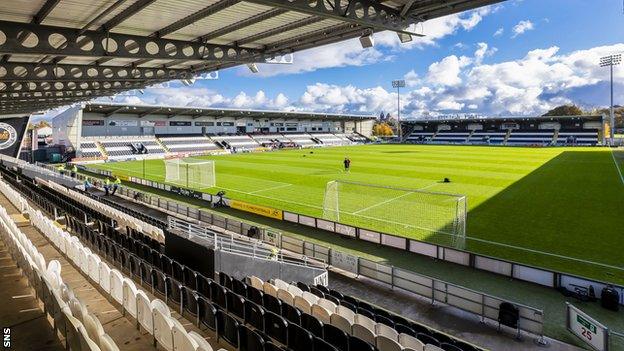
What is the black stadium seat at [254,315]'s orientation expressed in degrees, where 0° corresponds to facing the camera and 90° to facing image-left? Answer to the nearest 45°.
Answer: approximately 225°

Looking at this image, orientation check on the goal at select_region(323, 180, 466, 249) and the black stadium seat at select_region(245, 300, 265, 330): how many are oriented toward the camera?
0

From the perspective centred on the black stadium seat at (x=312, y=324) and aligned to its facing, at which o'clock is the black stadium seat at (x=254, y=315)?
the black stadium seat at (x=254, y=315) is roughly at 8 o'clock from the black stadium seat at (x=312, y=324).

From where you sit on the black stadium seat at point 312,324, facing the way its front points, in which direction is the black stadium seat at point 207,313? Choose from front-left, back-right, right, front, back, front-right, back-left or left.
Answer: back-left

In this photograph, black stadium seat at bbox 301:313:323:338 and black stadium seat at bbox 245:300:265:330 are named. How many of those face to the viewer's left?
0

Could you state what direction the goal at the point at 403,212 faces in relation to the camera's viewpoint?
facing away from the viewer and to the right of the viewer

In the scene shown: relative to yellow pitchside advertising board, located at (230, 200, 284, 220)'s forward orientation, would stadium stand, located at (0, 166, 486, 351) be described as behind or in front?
in front

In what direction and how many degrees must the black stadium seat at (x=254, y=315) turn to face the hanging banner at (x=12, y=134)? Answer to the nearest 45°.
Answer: approximately 90° to its left

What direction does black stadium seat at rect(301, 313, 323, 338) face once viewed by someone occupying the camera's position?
facing away from the viewer and to the right of the viewer

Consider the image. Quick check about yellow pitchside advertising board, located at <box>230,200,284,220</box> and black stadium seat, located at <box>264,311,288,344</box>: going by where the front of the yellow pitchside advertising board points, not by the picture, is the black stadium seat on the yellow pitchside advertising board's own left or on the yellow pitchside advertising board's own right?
on the yellow pitchside advertising board's own left

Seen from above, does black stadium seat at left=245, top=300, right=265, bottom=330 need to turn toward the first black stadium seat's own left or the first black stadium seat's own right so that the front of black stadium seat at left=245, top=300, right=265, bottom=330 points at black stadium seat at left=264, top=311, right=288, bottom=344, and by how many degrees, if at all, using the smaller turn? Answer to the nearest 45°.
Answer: approximately 90° to the first black stadium seat's own right

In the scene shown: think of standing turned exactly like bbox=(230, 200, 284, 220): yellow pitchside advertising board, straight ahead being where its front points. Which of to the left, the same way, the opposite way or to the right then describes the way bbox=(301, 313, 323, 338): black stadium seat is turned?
the opposite way

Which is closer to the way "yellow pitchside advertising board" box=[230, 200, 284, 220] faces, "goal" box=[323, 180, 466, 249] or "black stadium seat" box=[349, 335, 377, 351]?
the black stadium seat

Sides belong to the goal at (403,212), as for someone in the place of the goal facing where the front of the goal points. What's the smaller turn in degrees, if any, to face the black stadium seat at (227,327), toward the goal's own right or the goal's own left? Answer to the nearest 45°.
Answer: approximately 135° to the goal's own right
